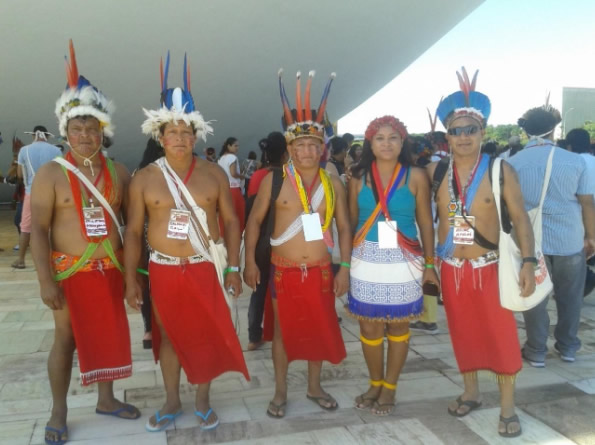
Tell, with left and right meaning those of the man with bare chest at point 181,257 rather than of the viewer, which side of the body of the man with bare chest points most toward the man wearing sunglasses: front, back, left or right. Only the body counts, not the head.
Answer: left

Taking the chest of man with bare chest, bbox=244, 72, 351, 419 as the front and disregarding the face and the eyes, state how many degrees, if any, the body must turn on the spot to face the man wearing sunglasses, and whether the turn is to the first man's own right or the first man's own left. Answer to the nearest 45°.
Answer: approximately 90° to the first man's own left

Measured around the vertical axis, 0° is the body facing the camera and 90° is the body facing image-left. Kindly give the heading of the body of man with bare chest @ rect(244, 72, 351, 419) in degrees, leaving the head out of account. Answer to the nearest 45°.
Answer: approximately 0°

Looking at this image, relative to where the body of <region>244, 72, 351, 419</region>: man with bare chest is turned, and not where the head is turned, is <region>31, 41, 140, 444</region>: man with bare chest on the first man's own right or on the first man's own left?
on the first man's own right

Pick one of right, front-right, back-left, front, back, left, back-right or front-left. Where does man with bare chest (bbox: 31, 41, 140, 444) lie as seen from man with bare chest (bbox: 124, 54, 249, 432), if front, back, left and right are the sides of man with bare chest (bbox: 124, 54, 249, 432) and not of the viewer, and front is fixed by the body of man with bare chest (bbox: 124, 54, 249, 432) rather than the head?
right

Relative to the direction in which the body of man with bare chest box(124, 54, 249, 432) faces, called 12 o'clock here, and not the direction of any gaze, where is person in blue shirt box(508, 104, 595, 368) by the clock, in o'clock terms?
The person in blue shirt is roughly at 9 o'clock from the man with bare chest.

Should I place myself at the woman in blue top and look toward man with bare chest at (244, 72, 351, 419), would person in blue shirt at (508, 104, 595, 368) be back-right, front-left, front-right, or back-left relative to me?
back-right

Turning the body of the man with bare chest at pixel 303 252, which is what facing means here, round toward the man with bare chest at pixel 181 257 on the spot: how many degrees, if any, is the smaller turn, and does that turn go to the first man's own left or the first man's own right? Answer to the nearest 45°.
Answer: approximately 90° to the first man's own right

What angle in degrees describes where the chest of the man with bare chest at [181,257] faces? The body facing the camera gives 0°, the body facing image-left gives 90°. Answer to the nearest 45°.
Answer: approximately 0°

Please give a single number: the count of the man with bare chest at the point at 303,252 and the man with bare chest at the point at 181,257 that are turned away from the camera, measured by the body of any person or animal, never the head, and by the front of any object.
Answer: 0
